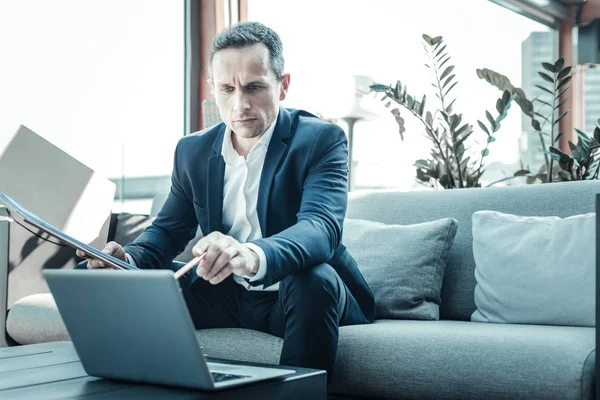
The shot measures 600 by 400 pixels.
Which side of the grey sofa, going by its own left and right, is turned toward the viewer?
front

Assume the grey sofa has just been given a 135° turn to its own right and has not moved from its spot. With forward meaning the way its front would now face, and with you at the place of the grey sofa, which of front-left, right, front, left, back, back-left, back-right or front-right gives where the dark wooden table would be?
left

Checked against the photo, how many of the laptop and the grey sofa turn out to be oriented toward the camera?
1

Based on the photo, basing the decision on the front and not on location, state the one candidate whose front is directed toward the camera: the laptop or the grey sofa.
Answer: the grey sofa

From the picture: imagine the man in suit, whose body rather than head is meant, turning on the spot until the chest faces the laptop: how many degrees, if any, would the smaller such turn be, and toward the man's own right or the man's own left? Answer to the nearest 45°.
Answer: approximately 45° to the man's own left

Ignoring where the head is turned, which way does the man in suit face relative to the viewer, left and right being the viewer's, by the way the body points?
facing the viewer and to the left of the viewer

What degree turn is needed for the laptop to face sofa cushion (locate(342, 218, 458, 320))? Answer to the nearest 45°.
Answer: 0° — it already faces it

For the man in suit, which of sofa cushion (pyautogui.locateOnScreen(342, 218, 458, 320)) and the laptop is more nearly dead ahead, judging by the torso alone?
the laptop

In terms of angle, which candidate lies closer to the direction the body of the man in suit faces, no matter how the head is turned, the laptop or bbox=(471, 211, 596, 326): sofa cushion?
the laptop

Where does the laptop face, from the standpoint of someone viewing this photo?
facing away from the viewer and to the right of the viewer

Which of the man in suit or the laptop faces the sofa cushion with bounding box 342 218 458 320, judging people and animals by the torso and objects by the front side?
the laptop

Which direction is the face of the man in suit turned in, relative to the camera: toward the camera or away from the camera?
toward the camera

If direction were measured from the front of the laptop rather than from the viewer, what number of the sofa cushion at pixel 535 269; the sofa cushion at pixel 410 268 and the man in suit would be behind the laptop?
0

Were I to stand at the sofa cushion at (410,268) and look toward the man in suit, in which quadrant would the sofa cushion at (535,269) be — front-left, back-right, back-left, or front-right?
back-left

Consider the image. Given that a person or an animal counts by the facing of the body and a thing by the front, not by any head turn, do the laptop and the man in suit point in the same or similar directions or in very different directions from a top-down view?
very different directions

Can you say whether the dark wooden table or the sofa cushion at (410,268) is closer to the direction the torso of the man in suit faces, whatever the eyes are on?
the dark wooden table
